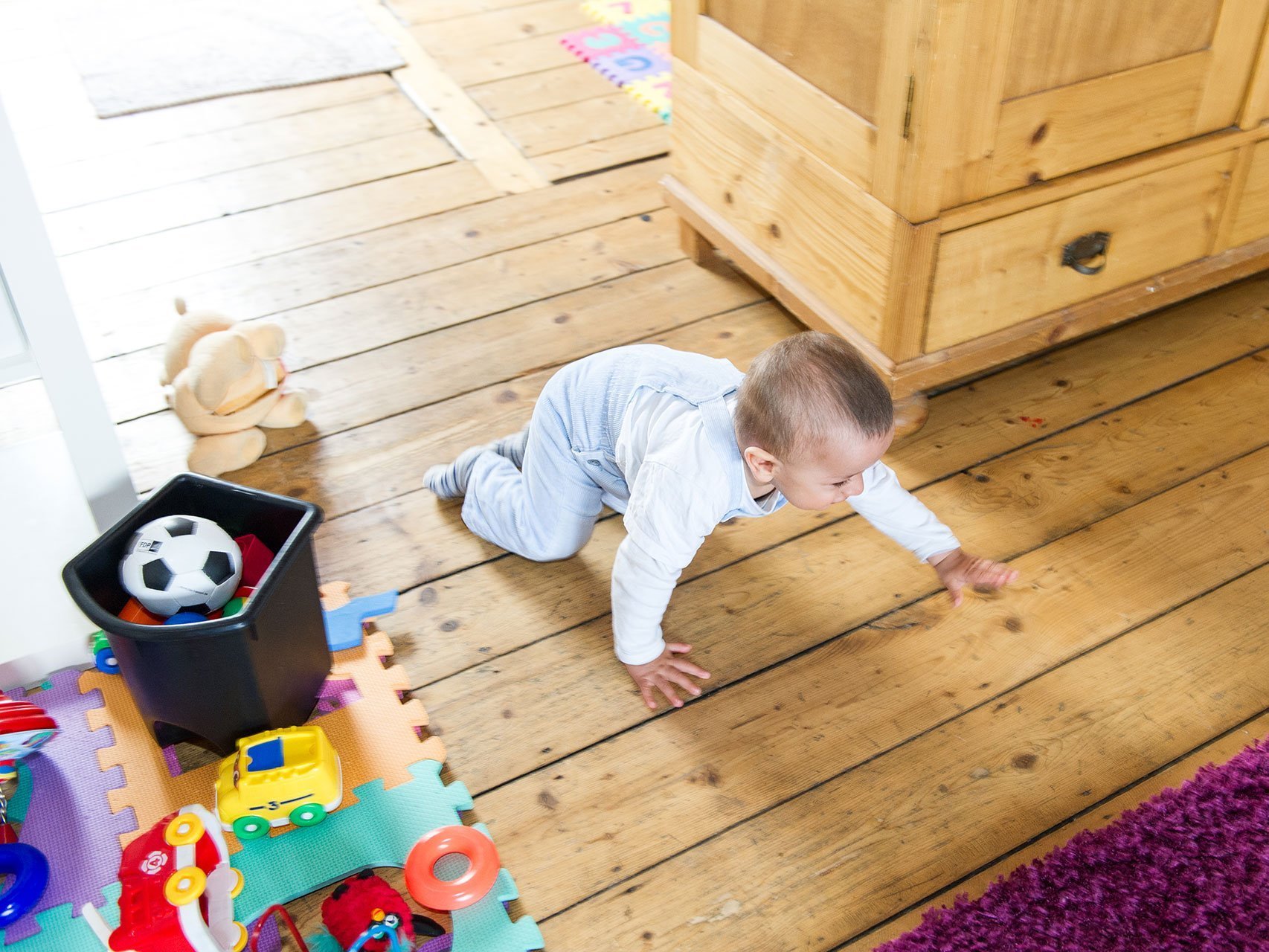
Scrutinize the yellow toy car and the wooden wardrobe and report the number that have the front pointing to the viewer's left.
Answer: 1

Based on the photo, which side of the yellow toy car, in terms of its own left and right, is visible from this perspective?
left

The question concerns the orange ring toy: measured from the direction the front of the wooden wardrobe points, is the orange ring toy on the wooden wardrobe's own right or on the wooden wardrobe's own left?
on the wooden wardrobe's own right

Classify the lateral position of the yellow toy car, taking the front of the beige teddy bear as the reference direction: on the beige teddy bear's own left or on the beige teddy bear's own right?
on the beige teddy bear's own right

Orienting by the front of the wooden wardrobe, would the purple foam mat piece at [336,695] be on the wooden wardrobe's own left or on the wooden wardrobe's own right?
on the wooden wardrobe's own right

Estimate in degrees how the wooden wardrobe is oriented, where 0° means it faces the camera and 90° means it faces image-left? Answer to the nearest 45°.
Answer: approximately 315°

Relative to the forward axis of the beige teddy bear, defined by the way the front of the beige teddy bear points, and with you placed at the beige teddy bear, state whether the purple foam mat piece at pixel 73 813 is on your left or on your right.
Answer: on your right

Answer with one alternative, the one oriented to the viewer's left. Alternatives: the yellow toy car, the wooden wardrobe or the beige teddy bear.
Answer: the yellow toy car

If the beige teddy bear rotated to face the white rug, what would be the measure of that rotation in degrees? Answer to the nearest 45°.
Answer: approximately 135° to its left

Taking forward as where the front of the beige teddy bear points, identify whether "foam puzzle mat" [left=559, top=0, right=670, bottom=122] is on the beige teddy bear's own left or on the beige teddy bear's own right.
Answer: on the beige teddy bear's own left

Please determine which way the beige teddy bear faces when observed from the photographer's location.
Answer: facing the viewer and to the right of the viewer

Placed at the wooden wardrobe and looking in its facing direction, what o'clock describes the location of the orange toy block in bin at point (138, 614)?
The orange toy block in bin is roughly at 3 o'clock from the wooden wardrobe.

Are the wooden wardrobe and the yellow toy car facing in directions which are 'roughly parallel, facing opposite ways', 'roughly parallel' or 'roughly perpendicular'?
roughly perpendicular
